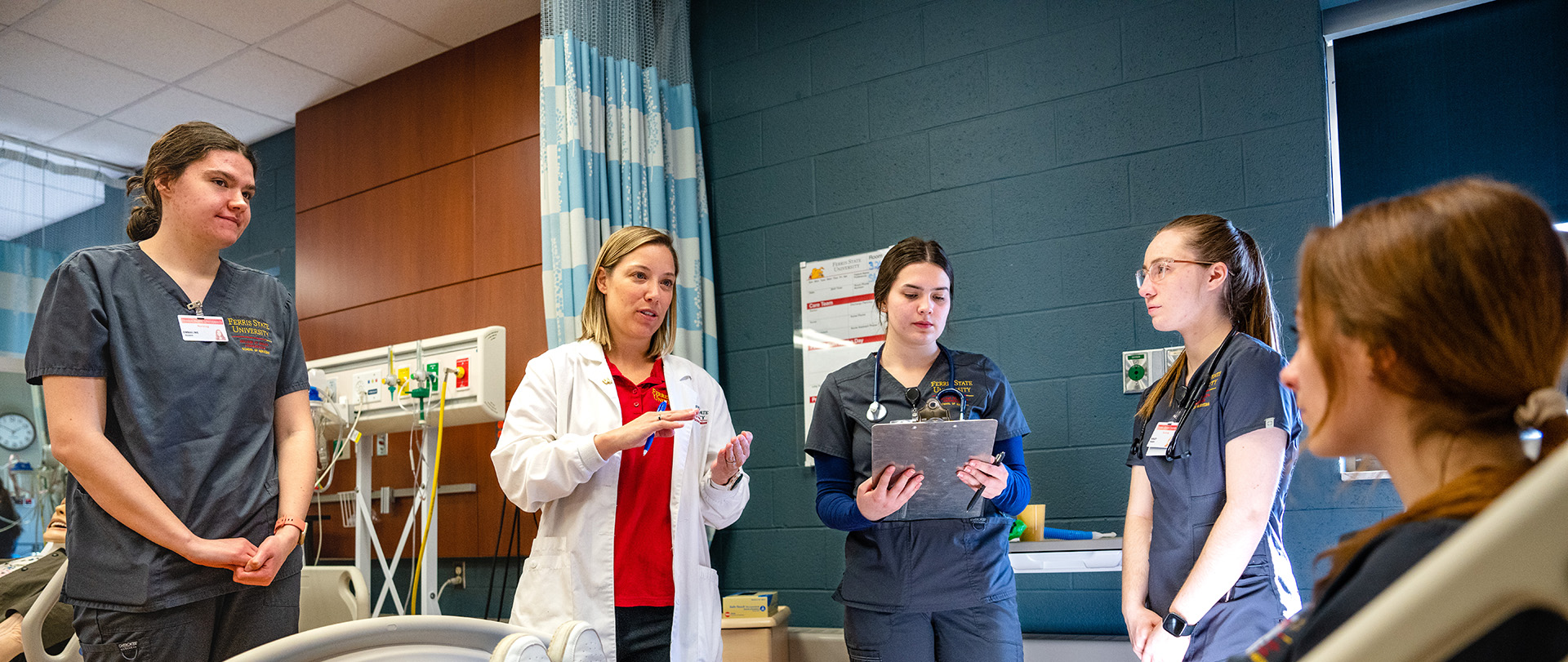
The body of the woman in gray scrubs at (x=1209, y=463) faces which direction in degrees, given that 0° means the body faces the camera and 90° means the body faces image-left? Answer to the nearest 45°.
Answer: approximately 45°

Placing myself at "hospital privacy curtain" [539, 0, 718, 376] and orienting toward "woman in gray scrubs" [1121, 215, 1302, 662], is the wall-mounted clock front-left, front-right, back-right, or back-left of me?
back-right

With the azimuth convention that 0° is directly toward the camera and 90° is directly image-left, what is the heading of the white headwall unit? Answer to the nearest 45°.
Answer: approximately 45°

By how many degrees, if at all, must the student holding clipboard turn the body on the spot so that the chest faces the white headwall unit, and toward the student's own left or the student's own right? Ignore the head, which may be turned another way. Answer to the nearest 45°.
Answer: approximately 135° to the student's own right

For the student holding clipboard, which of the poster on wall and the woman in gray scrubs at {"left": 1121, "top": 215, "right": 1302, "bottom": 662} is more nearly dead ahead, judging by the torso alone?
the woman in gray scrubs

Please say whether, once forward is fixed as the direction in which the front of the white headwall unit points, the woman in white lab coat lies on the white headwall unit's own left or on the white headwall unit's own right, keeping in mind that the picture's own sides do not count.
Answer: on the white headwall unit's own left

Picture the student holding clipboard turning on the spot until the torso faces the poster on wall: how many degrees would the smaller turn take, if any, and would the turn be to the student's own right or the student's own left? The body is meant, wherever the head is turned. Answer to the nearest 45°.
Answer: approximately 180°

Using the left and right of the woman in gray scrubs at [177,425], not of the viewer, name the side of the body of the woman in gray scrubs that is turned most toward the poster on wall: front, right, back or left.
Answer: left

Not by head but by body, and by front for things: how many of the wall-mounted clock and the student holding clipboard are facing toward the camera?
2
